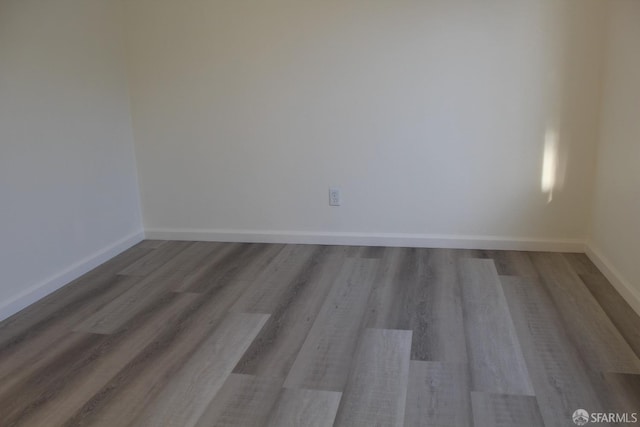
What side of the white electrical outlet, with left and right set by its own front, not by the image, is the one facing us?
front
